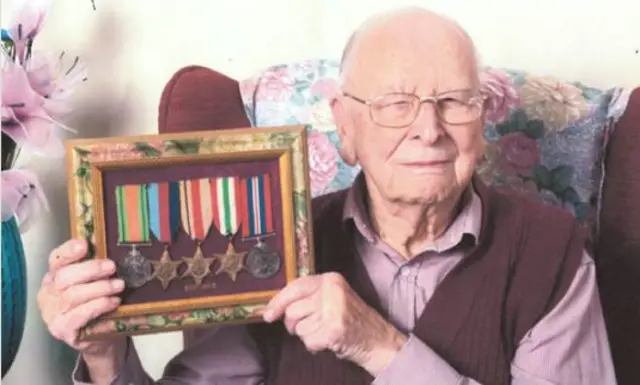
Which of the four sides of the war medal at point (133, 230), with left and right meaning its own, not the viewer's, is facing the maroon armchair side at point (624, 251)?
left

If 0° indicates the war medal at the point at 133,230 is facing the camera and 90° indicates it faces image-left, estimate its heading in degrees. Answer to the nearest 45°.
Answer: approximately 0°

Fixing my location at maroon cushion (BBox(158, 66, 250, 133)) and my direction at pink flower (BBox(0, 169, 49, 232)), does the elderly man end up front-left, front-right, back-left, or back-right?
back-left
